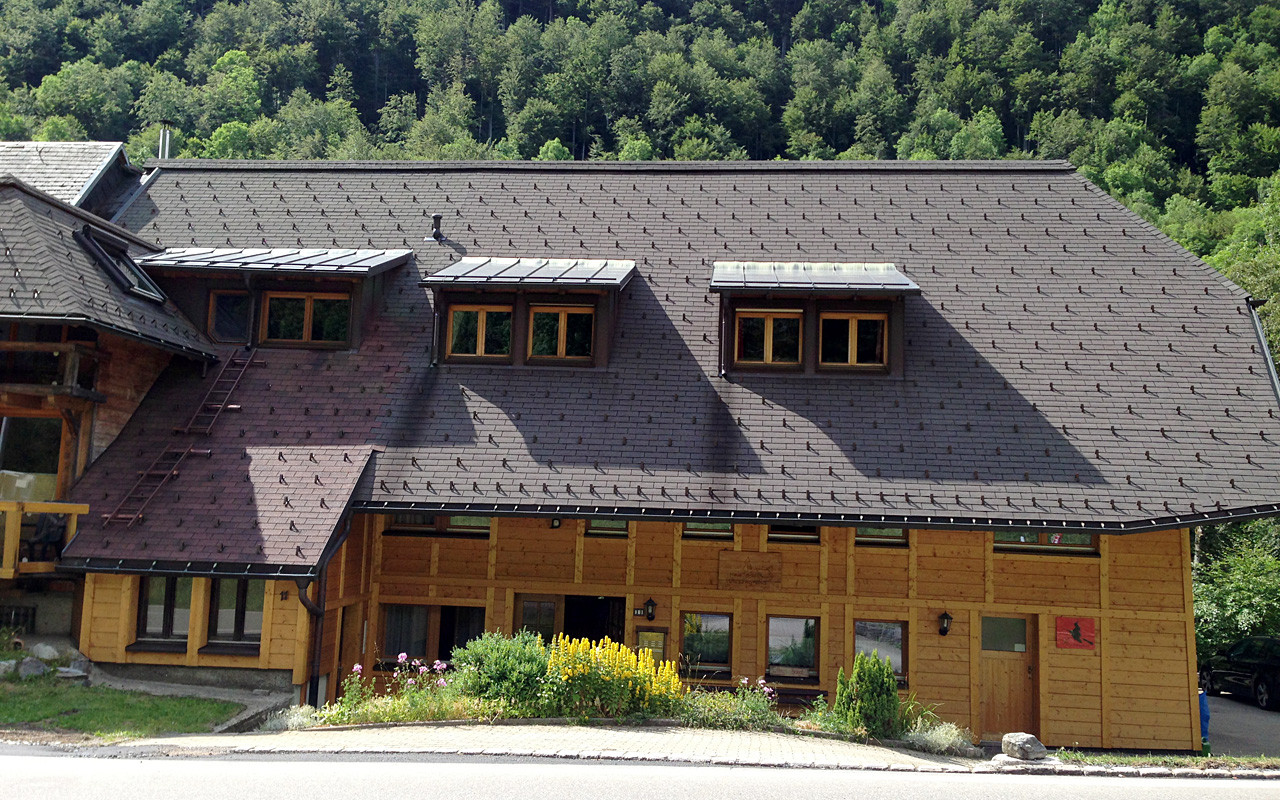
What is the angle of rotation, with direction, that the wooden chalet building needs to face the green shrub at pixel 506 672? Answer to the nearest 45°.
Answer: approximately 45° to its right

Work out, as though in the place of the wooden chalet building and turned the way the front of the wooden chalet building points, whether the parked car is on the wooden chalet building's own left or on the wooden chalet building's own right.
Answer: on the wooden chalet building's own left

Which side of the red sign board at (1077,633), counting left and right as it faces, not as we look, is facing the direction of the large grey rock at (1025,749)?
front

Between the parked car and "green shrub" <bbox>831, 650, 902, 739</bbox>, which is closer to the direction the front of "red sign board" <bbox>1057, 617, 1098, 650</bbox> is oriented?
the green shrub

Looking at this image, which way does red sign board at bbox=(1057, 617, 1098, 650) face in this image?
toward the camera

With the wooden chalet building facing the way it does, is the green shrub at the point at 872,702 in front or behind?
in front

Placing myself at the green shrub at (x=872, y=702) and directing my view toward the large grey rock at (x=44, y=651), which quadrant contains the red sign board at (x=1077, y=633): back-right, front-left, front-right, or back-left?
back-right

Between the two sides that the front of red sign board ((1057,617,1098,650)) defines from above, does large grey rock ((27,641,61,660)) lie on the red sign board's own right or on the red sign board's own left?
on the red sign board's own right

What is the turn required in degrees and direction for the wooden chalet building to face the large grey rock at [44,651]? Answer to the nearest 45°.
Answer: approximately 90° to its right

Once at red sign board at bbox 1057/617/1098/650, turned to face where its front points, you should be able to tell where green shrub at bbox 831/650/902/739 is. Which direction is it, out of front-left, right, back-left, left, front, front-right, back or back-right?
front-right
